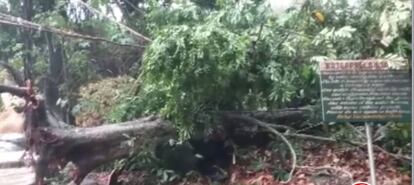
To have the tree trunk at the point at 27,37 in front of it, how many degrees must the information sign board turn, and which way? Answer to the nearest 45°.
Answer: approximately 90° to its right

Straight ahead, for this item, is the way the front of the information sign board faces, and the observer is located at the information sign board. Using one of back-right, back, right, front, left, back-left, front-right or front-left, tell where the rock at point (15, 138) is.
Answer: right

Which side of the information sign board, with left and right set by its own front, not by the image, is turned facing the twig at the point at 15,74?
right

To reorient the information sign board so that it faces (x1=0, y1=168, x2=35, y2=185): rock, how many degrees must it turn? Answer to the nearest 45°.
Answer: approximately 90° to its right

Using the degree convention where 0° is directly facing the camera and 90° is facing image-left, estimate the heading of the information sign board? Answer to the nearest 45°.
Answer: approximately 0°

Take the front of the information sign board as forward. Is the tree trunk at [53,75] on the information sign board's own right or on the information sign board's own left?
on the information sign board's own right

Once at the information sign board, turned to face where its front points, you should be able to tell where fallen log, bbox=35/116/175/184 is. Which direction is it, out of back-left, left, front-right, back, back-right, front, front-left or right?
right
